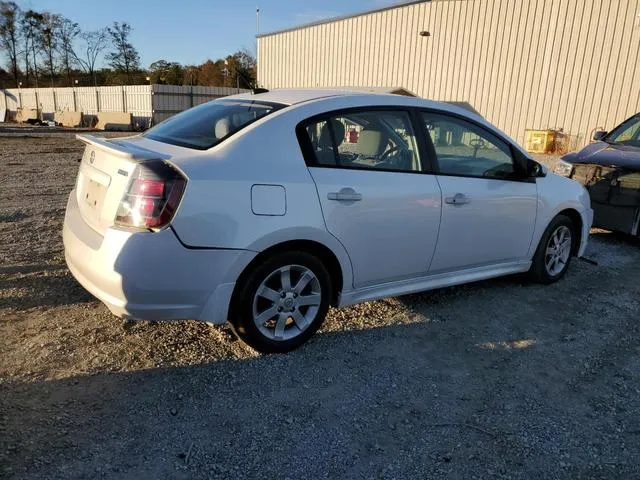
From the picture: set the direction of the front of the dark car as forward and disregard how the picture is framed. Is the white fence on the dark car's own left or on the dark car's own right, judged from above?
on the dark car's own right

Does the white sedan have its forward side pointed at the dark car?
yes

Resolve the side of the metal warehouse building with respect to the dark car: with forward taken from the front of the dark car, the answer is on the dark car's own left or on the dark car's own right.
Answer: on the dark car's own right

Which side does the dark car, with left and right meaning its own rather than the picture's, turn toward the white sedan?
front

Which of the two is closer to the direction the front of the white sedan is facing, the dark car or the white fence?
the dark car

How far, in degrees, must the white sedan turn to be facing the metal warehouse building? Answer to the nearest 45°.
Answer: approximately 45° to its left

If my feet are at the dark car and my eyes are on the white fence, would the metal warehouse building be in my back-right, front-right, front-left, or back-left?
front-right

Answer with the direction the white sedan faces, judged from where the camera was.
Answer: facing away from the viewer and to the right of the viewer

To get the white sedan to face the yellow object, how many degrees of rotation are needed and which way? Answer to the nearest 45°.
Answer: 0° — it already faces it

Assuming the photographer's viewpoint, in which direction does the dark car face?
facing the viewer and to the left of the viewer

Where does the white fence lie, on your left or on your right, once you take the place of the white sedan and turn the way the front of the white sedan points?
on your left

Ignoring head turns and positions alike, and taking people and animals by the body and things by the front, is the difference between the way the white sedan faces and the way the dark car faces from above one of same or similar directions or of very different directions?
very different directions
